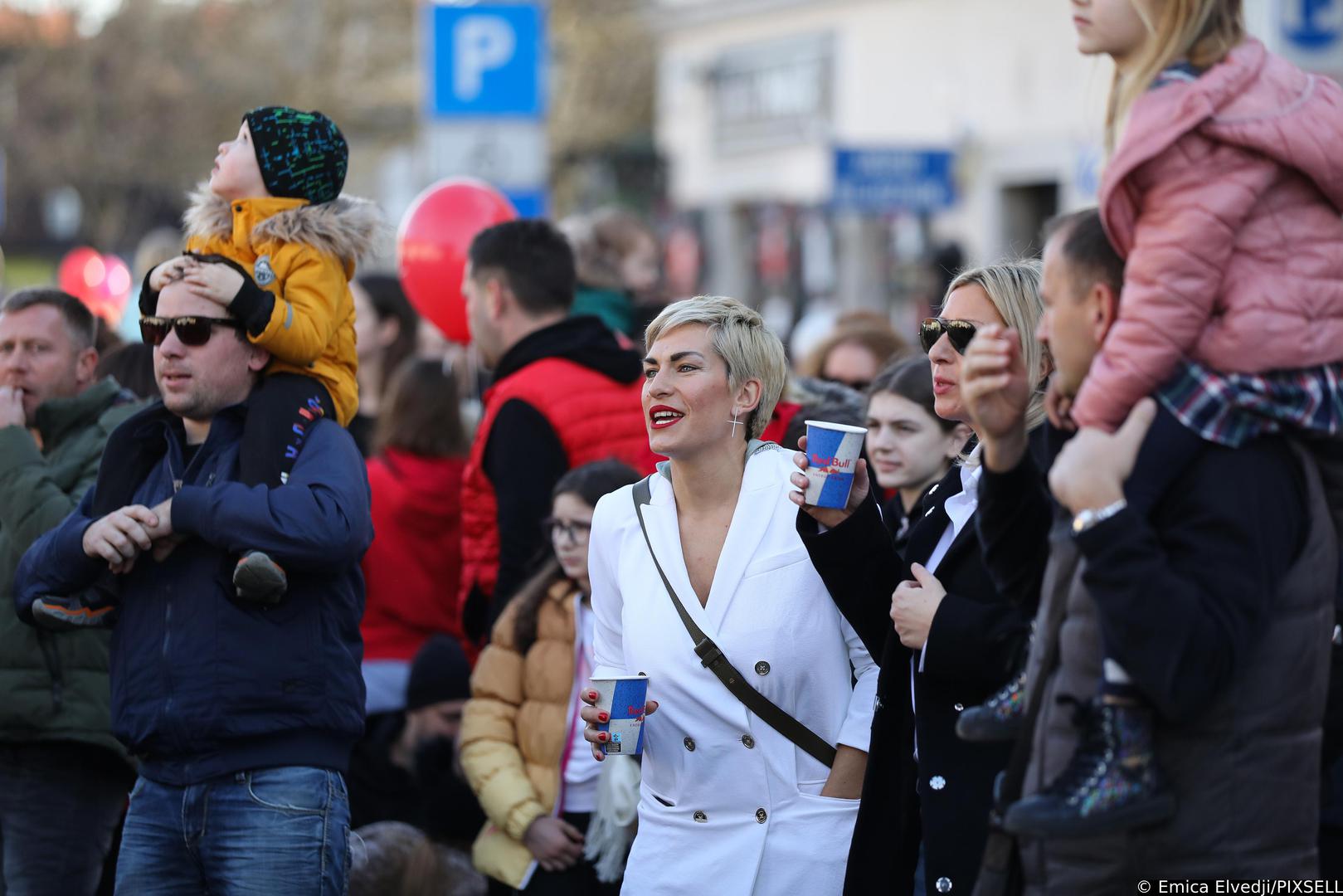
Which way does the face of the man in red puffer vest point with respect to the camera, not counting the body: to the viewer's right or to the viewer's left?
to the viewer's left

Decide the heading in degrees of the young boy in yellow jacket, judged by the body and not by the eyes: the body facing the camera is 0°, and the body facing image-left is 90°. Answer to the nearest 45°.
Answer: approximately 45°

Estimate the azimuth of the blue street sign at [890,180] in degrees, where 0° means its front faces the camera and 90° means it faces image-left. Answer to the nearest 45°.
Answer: approximately 0°

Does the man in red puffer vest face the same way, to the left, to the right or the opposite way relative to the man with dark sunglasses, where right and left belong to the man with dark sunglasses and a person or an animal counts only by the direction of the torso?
to the right

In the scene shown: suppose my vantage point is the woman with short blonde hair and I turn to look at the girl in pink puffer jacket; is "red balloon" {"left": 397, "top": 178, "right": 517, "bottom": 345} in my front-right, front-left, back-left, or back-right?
back-left

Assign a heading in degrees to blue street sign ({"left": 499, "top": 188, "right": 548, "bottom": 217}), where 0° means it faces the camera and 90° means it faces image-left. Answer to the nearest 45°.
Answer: approximately 0°

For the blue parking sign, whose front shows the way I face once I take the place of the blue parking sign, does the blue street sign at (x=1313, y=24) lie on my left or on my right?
on my left

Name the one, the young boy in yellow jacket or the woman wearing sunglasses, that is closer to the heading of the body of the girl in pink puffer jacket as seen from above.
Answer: the young boy in yellow jacket

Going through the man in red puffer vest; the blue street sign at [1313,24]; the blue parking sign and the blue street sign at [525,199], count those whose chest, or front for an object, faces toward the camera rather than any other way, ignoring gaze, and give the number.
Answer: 3

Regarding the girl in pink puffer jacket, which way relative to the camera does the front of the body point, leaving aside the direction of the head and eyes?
to the viewer's left
